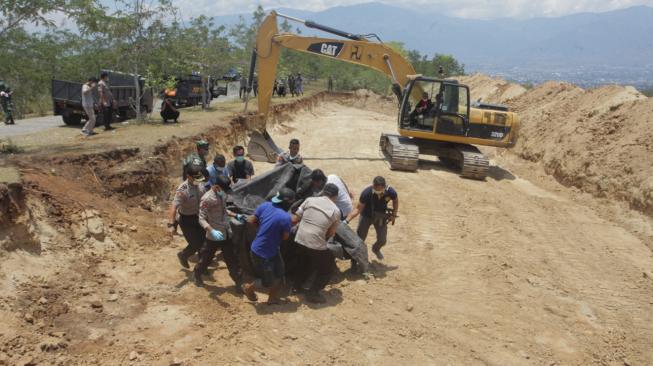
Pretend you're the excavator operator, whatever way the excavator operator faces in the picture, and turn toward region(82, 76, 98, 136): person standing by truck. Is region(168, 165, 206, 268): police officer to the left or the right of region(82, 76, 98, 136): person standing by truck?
left

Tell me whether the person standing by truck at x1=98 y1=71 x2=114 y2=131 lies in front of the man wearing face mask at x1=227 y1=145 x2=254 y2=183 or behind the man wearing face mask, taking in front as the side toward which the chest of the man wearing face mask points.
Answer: behind

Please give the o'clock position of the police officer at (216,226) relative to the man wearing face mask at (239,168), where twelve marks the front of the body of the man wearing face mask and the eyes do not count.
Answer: The police officer is roughly at 12 o'clock from the man wearing face mask.

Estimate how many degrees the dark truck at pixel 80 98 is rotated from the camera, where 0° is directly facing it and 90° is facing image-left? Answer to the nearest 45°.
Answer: approximately 225°

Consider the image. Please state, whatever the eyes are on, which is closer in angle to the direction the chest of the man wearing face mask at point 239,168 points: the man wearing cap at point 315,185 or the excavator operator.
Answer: the man wearing cap

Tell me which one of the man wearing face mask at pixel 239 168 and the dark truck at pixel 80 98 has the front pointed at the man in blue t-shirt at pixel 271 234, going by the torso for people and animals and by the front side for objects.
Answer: the man wearing face mask

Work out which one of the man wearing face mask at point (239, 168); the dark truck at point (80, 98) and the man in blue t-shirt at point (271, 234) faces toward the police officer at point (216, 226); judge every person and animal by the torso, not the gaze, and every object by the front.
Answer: the man wearing face mask

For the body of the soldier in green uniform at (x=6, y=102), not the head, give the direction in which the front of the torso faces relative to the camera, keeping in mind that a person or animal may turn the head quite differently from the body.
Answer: to the viewer's right

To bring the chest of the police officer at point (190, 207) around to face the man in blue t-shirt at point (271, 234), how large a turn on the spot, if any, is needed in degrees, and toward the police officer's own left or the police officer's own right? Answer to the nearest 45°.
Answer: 0° — they already face them

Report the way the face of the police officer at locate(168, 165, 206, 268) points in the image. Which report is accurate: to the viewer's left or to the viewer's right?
to the viewer's right

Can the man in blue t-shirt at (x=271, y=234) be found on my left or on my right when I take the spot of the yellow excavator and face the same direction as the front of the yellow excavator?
on my left
